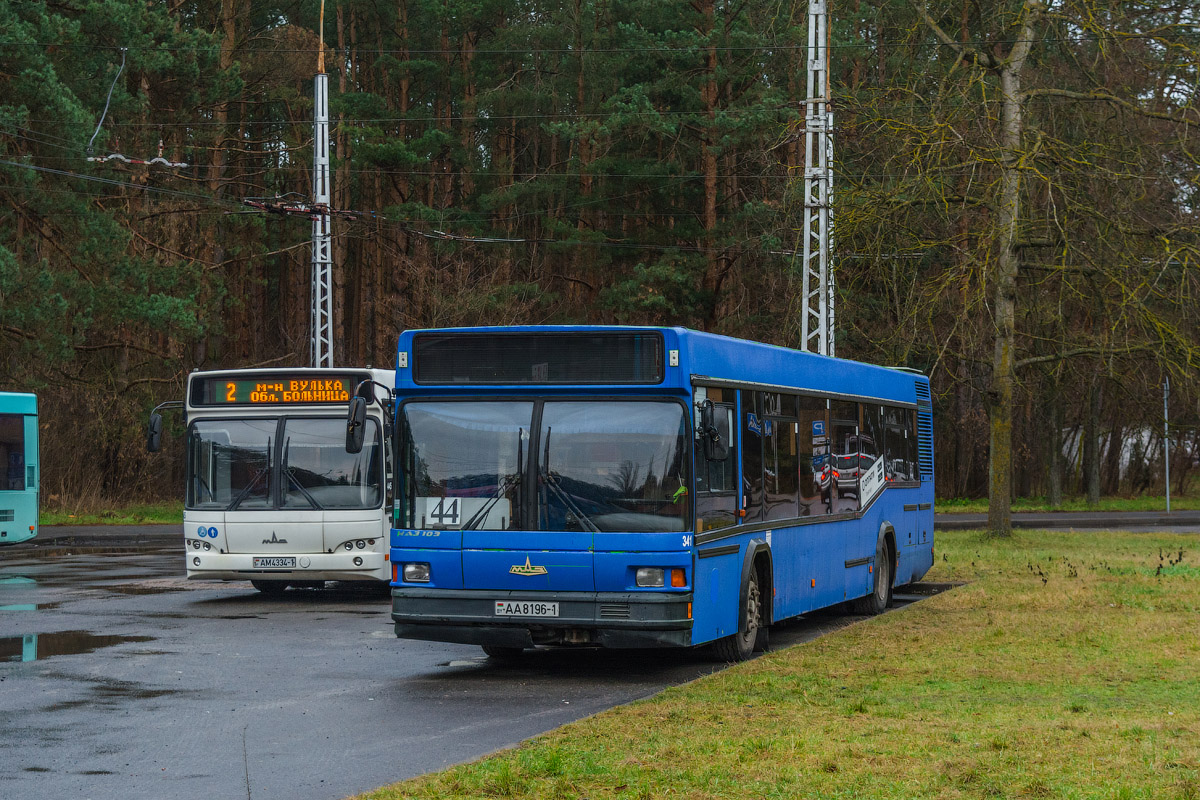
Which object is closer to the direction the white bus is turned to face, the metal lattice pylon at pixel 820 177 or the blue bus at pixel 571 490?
the blue bus

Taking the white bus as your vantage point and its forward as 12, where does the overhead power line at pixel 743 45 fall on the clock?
The overhead power line is roughly at 7 o'clock from the white bus.

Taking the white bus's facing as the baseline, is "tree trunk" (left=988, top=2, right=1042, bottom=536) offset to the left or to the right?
on its left

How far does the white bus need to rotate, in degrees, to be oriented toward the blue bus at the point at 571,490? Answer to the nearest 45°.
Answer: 0° — it already faces it

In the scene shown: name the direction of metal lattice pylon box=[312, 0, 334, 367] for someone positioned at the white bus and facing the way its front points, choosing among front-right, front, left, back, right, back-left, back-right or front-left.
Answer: back

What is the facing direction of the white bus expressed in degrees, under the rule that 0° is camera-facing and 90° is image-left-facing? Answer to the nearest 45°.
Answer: approximately 0°

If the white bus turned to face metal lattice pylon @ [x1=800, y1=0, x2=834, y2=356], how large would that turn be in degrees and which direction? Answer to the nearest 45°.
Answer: approximately 135° to its left

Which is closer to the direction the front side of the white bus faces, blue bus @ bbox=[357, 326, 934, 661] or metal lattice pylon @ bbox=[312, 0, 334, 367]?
the blue bus
